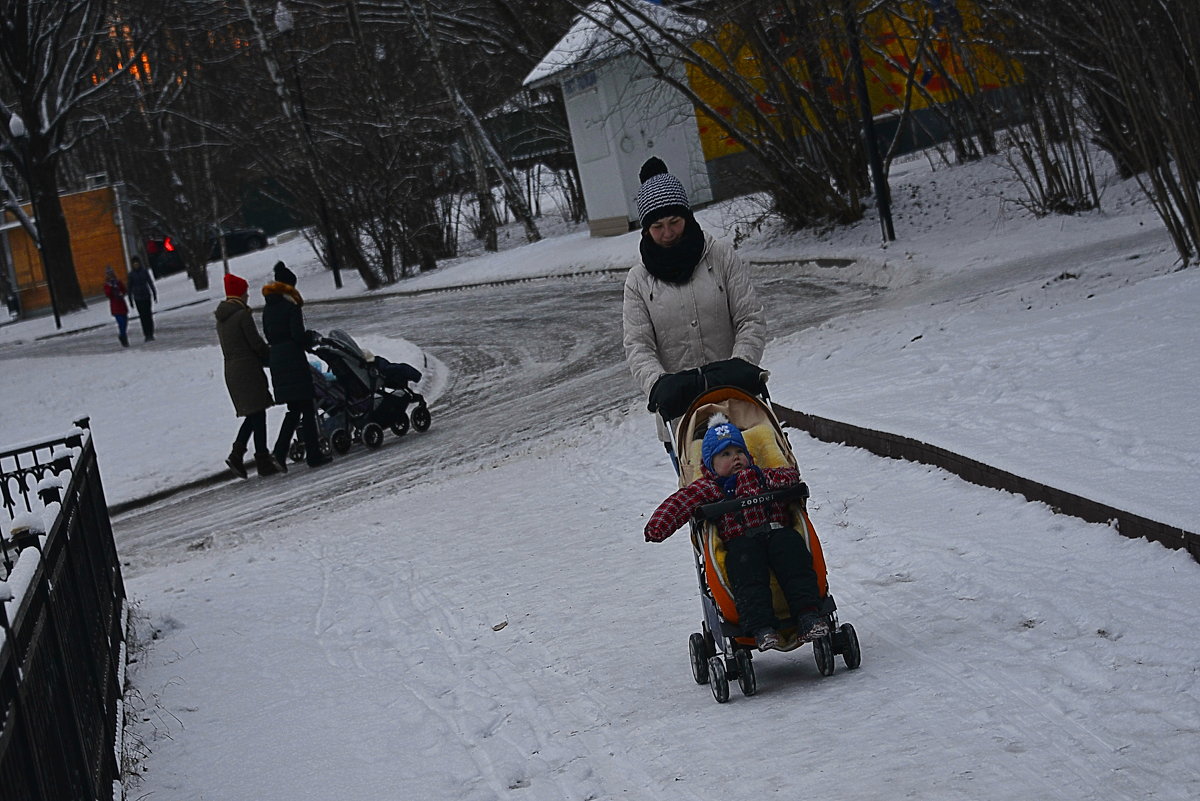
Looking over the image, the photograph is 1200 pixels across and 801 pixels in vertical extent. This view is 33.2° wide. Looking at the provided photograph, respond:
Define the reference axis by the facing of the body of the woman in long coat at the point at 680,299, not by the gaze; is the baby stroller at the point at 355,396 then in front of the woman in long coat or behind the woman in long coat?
behind

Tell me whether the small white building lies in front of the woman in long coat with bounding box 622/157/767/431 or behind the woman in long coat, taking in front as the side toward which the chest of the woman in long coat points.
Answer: behind

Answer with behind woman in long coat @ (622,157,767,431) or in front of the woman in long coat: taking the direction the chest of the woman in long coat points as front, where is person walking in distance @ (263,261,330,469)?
behind

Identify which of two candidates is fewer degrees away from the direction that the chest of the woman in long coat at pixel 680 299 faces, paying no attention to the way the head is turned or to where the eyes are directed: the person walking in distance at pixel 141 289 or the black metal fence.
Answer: the black metal fence

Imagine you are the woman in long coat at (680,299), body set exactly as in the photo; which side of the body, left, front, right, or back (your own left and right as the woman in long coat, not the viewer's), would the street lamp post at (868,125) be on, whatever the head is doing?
back

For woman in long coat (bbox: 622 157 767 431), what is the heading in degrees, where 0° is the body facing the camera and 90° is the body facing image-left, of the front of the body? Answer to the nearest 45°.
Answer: approximately 0°

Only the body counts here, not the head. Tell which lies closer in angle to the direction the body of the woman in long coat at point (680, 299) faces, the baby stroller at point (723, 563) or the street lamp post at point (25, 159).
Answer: the baby stroller
